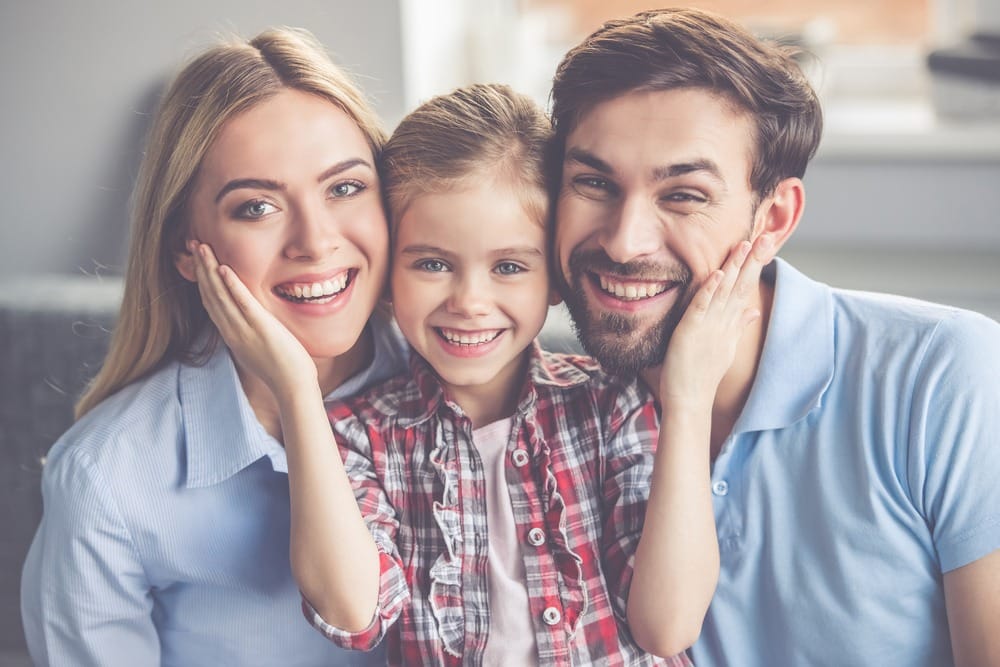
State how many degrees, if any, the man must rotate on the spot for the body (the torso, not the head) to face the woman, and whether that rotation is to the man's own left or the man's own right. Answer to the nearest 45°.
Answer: approximately 45° to the man's own right

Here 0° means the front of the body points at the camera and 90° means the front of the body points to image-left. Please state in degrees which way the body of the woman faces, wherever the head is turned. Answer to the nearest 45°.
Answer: approximately 315°

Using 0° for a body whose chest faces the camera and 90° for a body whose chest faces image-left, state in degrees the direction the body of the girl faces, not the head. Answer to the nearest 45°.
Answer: approximately 0°

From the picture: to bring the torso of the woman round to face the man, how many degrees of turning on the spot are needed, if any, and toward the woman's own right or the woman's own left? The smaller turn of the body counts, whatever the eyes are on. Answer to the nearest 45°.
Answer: approximately 45° to the woman's own left
